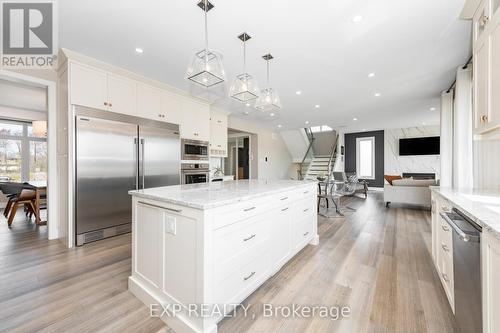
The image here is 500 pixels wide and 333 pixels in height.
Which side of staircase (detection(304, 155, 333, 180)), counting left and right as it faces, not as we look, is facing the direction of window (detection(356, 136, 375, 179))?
left

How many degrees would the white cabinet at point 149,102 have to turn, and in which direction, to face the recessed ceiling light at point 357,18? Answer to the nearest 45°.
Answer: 0° — it already faces it

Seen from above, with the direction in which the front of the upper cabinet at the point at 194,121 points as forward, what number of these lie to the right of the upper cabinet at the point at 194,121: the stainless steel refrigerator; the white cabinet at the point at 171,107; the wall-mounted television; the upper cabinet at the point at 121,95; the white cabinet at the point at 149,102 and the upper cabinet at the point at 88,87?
5

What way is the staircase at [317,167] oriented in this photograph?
toward the camera

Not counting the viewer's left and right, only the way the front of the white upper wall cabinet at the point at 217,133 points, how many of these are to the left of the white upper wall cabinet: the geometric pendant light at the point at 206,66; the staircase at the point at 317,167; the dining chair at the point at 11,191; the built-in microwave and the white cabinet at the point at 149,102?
1

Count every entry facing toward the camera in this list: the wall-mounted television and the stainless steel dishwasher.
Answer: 1

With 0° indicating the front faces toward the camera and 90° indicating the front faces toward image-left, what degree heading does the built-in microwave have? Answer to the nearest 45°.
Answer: approximately 315°

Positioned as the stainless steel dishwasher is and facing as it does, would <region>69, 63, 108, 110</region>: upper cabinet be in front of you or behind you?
in front

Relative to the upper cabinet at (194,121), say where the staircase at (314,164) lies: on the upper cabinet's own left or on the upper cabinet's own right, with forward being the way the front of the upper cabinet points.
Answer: on the upper cabinet's own left

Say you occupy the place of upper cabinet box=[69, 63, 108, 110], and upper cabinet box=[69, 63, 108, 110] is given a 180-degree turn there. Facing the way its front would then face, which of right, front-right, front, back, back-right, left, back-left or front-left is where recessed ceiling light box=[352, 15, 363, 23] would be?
back

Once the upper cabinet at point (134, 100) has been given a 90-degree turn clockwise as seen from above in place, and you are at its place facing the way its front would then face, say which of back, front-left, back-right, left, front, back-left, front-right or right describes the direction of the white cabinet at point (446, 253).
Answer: left

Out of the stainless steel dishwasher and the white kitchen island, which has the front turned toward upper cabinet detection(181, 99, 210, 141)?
the stainless steel dishwasher

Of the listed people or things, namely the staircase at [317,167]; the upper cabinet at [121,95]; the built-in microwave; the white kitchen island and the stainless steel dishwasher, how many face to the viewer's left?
1

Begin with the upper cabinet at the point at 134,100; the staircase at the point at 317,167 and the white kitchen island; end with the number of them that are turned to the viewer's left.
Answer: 0

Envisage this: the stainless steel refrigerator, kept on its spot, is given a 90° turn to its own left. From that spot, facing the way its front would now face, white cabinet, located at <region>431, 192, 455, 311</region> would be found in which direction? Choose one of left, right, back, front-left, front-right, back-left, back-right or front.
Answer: right

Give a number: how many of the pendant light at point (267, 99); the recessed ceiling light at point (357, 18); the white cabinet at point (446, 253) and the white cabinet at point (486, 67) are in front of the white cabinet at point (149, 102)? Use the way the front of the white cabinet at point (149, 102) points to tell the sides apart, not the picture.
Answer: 4

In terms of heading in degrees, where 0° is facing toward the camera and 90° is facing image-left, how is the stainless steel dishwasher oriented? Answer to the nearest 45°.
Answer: approximately 90°

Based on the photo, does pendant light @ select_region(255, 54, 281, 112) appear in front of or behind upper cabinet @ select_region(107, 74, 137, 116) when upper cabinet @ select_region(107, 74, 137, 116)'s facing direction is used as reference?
in front

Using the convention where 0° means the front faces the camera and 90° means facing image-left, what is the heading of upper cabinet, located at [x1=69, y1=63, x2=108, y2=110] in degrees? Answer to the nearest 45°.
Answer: approximately 315°

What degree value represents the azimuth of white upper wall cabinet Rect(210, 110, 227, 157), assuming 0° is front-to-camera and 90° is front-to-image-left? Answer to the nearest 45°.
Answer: approximately 315°

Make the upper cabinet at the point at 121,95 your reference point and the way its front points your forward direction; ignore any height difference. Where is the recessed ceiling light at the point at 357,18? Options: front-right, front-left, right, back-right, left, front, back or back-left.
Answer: front

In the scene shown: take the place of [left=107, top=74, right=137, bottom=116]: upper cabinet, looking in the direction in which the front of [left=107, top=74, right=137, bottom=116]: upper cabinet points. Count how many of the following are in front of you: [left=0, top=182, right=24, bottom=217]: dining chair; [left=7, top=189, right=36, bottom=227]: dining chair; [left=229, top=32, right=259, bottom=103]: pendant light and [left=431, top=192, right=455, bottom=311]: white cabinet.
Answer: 2
